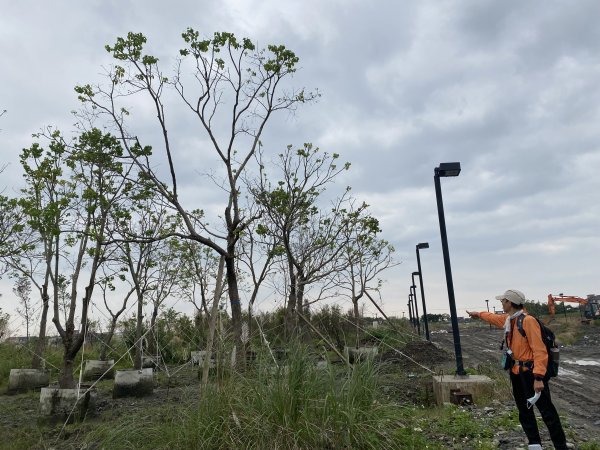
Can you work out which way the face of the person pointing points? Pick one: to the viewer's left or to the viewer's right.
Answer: to the viewer's left

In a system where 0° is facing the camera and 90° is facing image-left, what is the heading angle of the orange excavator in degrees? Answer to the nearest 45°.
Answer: approximately 90°

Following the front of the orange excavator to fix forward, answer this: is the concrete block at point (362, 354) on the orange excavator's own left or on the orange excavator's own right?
on the orange excavator's own left

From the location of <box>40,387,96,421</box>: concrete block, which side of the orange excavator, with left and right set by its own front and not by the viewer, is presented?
left

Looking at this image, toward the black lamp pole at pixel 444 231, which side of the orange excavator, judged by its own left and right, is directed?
left

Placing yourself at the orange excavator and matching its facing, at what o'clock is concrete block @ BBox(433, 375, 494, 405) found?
The concrete block is roughly at 9 o'clock from the orange excavator.

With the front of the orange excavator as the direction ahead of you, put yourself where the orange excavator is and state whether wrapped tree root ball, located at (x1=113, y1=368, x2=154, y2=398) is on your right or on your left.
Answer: on your left

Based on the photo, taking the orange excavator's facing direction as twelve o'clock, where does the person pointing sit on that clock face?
The person pointing is roughly at 9 o'clock from the orange excavator.
